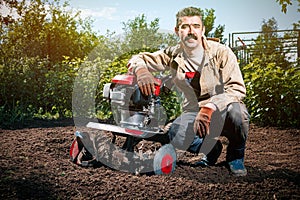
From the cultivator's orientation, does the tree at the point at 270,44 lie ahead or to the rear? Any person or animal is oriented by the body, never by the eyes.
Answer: to the rear

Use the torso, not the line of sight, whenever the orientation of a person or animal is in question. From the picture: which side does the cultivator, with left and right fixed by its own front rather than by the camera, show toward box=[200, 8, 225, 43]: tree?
back

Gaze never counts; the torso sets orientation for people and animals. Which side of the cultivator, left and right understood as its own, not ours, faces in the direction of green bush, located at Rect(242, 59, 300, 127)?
back

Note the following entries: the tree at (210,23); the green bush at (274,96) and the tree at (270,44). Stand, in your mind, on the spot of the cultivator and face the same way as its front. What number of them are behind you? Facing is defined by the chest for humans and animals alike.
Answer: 3

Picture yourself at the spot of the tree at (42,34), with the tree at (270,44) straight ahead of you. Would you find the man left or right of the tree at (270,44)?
right

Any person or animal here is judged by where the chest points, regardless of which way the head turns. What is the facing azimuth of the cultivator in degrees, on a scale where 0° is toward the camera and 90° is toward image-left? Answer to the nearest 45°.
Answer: approximately 45°

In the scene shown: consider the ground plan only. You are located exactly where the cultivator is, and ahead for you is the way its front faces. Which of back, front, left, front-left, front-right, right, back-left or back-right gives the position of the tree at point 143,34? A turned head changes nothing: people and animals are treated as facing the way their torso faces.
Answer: back-right

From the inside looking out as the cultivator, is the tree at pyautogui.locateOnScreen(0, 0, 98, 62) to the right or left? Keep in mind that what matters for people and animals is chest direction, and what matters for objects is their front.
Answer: on its right
